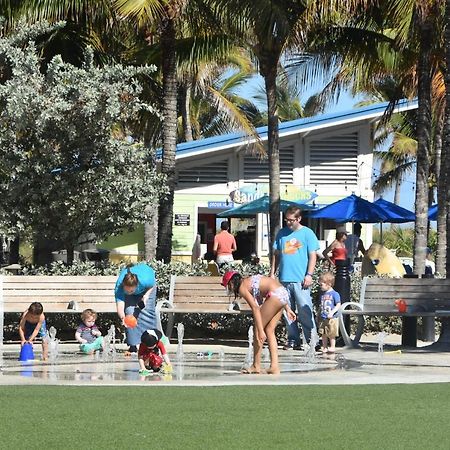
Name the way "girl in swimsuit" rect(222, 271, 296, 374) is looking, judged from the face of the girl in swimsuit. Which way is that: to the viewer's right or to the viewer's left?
to the viewer's left

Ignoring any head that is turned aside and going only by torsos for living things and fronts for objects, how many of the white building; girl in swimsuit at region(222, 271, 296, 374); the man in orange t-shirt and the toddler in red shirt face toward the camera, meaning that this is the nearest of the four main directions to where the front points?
2

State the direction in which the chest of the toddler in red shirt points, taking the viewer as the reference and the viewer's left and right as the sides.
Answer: facing the viewer

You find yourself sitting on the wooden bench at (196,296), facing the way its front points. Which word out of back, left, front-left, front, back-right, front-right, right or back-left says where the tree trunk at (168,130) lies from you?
back

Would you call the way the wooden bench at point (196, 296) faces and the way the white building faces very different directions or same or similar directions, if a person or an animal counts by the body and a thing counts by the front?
same or similar directions

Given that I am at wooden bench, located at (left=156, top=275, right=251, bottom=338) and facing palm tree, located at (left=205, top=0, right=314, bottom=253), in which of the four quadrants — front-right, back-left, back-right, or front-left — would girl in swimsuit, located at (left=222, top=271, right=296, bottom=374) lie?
back-right

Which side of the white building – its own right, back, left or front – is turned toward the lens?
front

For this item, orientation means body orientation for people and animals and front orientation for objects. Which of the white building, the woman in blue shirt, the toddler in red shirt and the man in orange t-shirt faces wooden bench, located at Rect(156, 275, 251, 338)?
the white building

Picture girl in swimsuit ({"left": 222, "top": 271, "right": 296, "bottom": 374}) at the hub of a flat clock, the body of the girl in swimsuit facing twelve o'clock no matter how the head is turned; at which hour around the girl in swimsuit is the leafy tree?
The leafy tree is roughly at 2 o'clock from the girl in swimsuit.

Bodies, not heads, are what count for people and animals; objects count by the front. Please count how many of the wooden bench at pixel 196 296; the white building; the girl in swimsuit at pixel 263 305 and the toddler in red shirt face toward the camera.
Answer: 3

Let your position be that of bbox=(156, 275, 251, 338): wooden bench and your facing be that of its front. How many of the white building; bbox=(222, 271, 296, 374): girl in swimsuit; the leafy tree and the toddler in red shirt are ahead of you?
2

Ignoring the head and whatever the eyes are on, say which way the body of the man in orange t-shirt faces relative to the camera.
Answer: away from the camera
